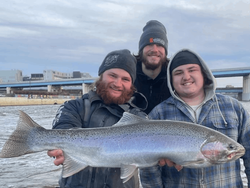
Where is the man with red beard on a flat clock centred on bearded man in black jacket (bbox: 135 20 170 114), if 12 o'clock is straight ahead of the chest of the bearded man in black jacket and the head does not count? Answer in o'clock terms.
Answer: The man with red beard is roughly at 1 o'clock from the bearded man in black jacket.

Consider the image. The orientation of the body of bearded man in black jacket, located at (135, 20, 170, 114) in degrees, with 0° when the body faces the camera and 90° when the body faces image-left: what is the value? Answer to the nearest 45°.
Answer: approximately 0°
